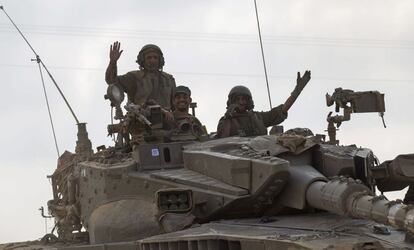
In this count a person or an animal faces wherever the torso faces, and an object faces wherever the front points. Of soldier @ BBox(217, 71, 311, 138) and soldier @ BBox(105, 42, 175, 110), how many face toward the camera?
2

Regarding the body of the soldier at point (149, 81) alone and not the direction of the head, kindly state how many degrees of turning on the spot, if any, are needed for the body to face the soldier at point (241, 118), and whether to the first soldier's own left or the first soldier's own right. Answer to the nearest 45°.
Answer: approximately 45° to the first soldier's own left

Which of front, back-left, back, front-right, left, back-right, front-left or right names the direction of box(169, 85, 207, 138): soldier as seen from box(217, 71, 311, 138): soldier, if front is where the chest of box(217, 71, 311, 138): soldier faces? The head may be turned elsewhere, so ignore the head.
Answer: right

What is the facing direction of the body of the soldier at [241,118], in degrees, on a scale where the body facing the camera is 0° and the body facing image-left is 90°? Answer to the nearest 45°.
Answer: approximately 0°
